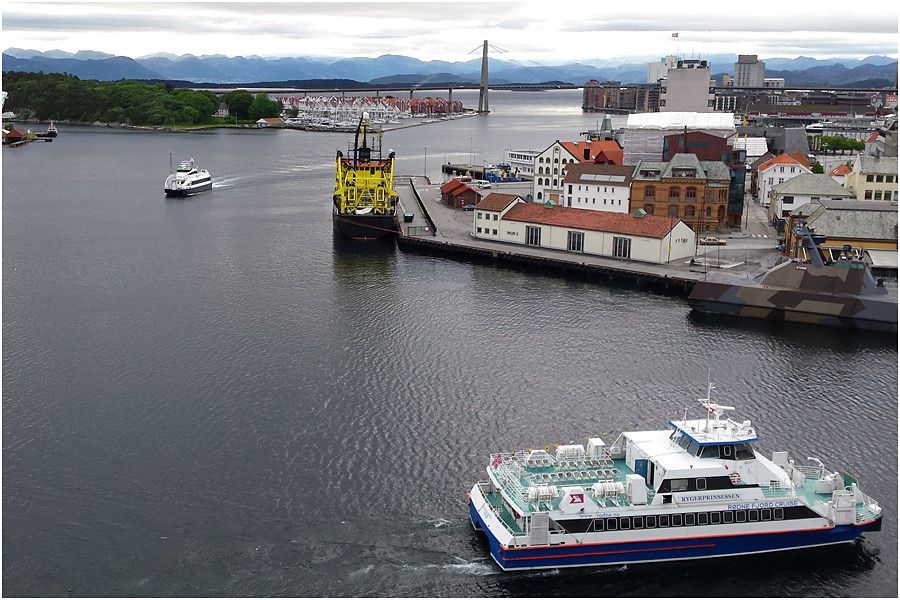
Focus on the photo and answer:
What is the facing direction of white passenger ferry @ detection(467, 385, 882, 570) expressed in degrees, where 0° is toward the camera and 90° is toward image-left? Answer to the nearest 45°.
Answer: approximately 270°

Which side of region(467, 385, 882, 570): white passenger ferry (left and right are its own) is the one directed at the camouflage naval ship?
left
